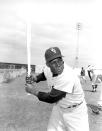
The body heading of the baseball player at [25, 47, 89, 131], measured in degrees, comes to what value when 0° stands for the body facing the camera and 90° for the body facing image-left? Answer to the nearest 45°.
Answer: approximately 45°
